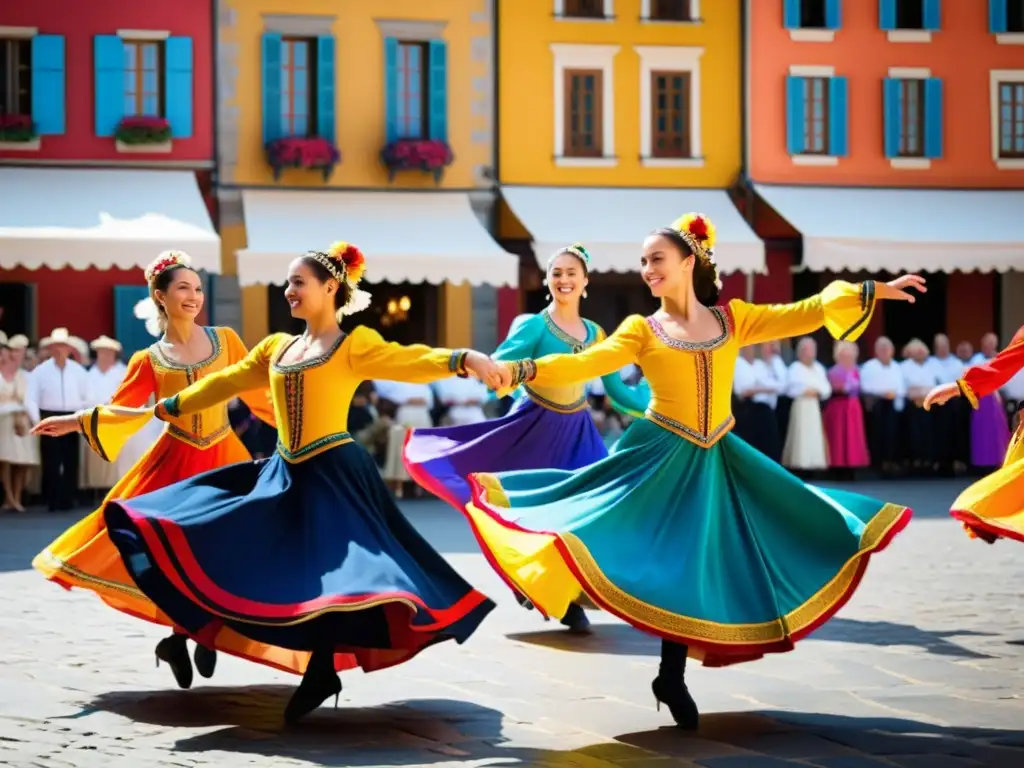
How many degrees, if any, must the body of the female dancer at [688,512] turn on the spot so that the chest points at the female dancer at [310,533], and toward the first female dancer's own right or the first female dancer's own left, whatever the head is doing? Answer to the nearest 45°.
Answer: approximately 90° to the first female dancer's own right

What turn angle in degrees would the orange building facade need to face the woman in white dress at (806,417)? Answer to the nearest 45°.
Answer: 0° — it already faces them

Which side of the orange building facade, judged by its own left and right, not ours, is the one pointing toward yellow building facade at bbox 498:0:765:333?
right

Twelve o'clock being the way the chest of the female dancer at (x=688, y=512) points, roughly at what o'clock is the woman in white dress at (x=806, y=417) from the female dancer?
The woman in white dress is roughly at 6 o'clock from the female dancer.

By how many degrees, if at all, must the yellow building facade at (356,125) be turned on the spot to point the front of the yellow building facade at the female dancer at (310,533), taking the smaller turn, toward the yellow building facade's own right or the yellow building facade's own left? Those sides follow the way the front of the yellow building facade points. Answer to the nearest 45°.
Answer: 0° — it already faces them

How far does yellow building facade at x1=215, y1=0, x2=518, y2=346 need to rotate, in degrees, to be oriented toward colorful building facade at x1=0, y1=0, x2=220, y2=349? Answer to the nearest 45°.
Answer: approximately 90° to its right
